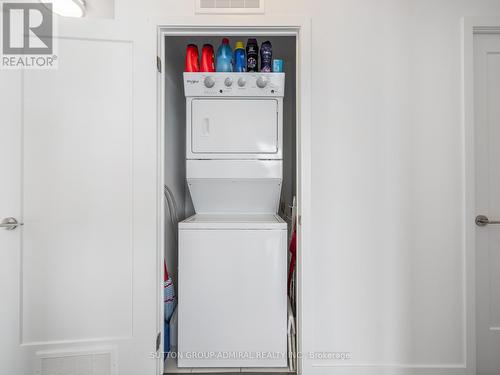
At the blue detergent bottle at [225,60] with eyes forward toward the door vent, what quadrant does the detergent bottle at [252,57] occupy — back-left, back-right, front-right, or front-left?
back-left

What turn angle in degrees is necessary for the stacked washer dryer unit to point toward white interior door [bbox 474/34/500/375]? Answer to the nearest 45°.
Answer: approximately 90° to its left

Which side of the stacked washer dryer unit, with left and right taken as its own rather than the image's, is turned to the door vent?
right

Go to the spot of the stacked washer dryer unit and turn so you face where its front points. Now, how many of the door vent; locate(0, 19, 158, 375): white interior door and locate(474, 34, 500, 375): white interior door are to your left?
1

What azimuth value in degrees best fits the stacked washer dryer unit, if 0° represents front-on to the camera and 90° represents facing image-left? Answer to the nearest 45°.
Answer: approximately 0°

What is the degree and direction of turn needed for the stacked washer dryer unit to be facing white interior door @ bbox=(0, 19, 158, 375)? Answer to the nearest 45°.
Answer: approximately 90° to its right
